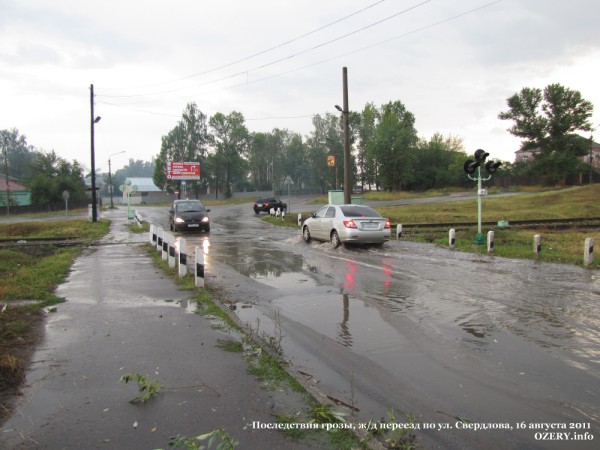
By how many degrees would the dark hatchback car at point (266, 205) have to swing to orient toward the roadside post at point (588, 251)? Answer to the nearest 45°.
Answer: approximately 135° to its right

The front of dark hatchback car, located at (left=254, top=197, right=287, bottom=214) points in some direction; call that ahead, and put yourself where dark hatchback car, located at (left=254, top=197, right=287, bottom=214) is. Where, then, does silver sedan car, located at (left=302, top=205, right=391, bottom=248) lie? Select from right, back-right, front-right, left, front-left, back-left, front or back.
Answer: back-right

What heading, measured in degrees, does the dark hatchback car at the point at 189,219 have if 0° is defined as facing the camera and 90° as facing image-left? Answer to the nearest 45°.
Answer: approximately 0°

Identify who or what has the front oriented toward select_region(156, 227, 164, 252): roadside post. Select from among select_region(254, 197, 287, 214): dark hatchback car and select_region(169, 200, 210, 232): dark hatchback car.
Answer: select_region(169, 200, 210, 232): dark hatchback car

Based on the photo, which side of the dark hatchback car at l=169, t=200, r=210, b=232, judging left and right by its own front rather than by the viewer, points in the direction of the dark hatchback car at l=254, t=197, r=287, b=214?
back

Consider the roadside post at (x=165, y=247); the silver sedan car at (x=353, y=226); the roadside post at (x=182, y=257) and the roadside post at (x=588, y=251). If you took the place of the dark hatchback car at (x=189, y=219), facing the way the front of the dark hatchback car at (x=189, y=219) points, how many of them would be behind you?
0

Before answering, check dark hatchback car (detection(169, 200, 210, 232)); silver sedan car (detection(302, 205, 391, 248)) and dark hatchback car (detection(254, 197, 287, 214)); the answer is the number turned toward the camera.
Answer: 1

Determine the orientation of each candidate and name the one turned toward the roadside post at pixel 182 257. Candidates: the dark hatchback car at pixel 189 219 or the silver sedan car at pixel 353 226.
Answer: the dark hatchback car

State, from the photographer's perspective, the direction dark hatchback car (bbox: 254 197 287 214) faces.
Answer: facing away from the viewer and to the right of the viewer

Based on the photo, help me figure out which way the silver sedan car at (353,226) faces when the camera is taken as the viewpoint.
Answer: facing away from the viewer and to the left of the viewer

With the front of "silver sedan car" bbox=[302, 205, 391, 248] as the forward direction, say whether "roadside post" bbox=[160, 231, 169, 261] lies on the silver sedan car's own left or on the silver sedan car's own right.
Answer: on the silver sedan car's own left

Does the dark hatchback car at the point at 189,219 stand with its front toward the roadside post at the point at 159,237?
yes

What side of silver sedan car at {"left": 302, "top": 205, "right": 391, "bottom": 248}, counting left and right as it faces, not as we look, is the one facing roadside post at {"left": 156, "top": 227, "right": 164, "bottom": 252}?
left

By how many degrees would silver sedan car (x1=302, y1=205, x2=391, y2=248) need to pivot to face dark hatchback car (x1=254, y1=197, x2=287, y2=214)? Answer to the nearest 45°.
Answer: approximately 45° to its right

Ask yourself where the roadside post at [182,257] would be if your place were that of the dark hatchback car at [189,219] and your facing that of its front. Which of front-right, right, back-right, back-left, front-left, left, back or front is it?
front

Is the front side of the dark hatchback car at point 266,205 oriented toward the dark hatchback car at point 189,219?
no

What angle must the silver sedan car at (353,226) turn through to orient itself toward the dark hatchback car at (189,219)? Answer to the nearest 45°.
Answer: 0° — it already faces it

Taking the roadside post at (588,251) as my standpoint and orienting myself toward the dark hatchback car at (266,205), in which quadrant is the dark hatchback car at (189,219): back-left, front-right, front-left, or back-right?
front-left

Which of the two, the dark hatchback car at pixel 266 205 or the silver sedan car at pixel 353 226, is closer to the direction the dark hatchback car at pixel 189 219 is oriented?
the silver sedan car

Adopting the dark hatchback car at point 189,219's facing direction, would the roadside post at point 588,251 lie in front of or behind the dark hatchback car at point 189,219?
in front

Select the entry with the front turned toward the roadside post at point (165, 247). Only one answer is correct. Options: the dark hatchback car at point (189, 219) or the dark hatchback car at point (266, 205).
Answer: the dark hatchback car at point (189, 219)
